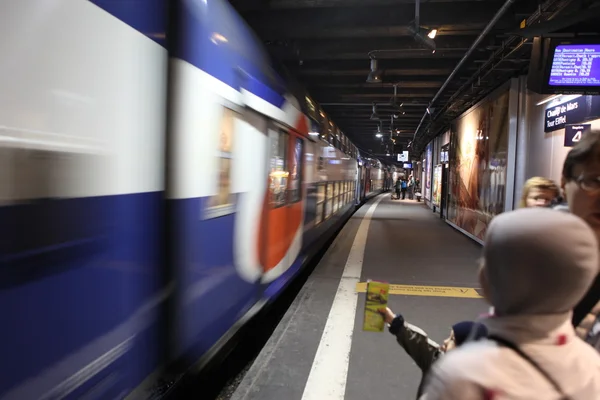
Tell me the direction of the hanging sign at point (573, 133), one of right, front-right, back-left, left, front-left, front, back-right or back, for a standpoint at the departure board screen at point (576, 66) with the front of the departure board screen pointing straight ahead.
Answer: back

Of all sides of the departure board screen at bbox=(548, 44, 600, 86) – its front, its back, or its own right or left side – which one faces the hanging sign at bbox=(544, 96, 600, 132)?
back

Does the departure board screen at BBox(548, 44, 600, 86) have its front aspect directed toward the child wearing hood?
yes

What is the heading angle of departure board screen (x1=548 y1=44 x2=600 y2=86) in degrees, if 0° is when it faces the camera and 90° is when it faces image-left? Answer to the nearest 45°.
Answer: approximately 0°

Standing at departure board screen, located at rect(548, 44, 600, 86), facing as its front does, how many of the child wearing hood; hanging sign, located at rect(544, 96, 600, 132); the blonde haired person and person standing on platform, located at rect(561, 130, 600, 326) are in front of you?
3

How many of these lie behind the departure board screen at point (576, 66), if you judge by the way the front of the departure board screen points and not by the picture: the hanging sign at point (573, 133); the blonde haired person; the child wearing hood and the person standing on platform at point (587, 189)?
1

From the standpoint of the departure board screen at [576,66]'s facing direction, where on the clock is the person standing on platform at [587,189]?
The person standing on platform is roughly at 12 o'clock from the departure board screen.

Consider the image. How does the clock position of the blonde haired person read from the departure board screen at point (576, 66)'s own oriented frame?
The blonde haired person is roughly at 12 o'clock from the departure board screen.
